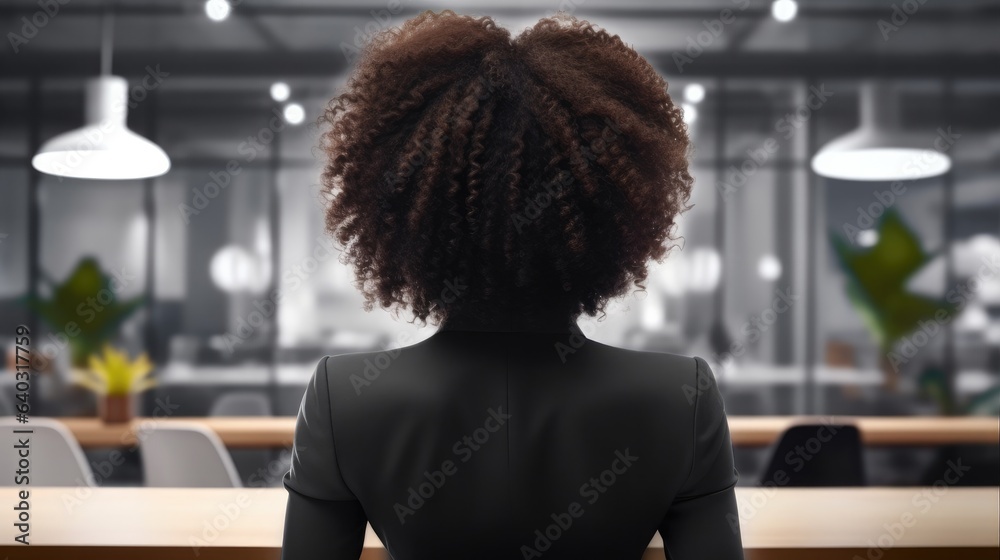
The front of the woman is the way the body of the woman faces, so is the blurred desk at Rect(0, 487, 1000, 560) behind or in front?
in front

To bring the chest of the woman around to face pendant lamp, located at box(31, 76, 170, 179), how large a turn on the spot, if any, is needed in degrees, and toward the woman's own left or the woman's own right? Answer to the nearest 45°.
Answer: approximately 45° to the woman's own left

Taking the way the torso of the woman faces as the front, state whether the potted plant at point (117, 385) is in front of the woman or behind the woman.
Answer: in front

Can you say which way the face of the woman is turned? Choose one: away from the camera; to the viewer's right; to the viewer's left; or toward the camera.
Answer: away from the camera

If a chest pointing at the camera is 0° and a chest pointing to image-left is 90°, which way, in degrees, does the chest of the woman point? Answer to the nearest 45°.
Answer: approximately 180°
